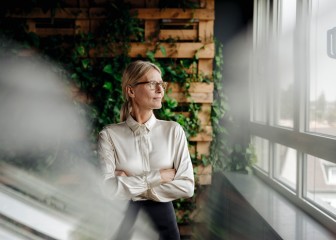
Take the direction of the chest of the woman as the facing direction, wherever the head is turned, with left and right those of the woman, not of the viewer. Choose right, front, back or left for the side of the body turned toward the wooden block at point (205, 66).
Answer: back

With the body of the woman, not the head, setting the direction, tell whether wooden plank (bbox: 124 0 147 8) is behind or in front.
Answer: behind

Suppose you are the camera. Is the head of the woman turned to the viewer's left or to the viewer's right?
to the viewer's right

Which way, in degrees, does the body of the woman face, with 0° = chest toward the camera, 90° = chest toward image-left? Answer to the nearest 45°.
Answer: approximately 0°

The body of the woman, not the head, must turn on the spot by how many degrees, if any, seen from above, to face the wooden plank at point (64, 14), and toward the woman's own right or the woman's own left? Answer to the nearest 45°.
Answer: approximately 180°

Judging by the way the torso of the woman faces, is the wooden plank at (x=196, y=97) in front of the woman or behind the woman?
behind

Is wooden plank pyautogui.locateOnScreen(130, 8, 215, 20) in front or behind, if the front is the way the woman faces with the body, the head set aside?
behind

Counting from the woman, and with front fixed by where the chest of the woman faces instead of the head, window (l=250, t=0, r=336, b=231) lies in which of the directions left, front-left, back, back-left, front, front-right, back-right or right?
back-left

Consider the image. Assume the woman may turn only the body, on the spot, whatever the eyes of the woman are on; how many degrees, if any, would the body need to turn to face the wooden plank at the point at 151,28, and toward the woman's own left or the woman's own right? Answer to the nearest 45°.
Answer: approximately 180°

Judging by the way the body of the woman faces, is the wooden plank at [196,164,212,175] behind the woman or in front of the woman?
behind

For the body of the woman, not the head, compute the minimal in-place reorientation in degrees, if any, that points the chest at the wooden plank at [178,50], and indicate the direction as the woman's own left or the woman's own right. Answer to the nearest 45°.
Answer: approximately 180°
